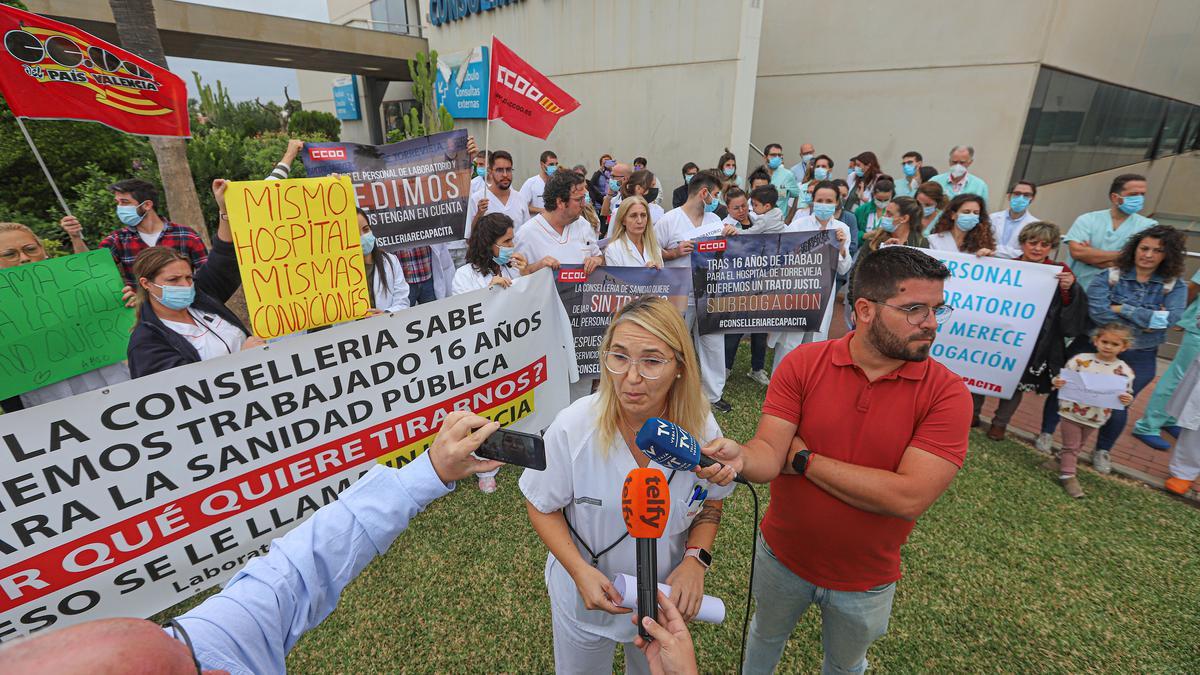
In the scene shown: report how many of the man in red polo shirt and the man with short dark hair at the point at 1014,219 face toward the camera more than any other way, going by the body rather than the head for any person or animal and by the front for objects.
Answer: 2

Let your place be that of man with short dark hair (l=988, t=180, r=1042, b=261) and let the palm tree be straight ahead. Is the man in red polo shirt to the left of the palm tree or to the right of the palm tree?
left

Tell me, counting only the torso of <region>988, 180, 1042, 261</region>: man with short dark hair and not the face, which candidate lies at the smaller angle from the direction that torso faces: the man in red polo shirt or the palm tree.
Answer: the man in red polo shirt

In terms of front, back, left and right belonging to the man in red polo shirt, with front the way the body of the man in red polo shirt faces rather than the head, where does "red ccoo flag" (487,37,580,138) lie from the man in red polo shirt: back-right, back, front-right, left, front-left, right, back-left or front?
back-right

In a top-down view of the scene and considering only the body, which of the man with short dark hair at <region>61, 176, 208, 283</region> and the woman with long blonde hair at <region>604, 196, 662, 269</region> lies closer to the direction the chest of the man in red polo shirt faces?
the man with short dark hair

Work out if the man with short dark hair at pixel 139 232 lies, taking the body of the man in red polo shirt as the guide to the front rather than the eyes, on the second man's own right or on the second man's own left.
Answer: on the second man's own right

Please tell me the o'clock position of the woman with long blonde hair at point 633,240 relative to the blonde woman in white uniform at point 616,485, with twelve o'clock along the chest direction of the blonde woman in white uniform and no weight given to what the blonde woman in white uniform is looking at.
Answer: The woman with long blonde hair is roughly at 6 o'clock from the blonde woman in white uniform.

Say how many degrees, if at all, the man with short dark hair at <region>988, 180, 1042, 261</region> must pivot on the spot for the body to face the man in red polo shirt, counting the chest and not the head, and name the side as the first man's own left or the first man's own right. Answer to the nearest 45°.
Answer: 0° — they already face them

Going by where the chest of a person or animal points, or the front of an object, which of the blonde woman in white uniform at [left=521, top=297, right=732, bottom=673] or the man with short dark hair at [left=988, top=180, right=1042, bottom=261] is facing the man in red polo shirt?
the man with short dark hair
